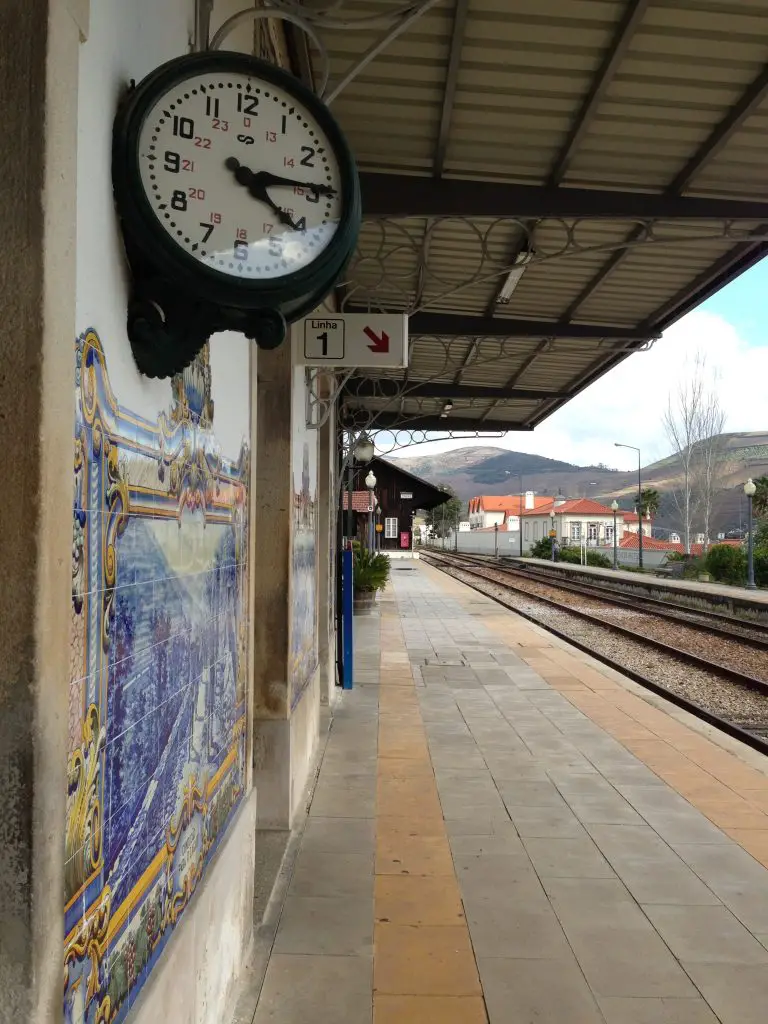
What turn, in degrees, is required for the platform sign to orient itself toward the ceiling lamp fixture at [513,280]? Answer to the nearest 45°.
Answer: approximately 135° to its left

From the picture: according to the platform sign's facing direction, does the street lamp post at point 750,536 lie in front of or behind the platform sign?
behind

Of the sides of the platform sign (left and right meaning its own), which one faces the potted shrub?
back

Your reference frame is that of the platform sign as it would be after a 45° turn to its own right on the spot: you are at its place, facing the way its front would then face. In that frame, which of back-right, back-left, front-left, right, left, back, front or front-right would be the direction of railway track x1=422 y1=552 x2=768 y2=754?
back

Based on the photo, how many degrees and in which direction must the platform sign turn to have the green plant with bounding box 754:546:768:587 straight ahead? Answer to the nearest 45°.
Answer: approximately 135° to its left

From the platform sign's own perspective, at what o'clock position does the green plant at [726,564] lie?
The green plant is roughly at 7 o'clock from the platform sign.

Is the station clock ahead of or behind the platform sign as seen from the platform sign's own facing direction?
ahead

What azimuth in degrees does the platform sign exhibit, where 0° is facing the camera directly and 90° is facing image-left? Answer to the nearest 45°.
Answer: approximately 0°

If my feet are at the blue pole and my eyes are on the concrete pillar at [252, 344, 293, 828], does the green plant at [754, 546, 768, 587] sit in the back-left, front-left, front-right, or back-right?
back-left

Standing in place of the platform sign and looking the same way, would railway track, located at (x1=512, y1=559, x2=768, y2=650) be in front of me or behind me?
behind
